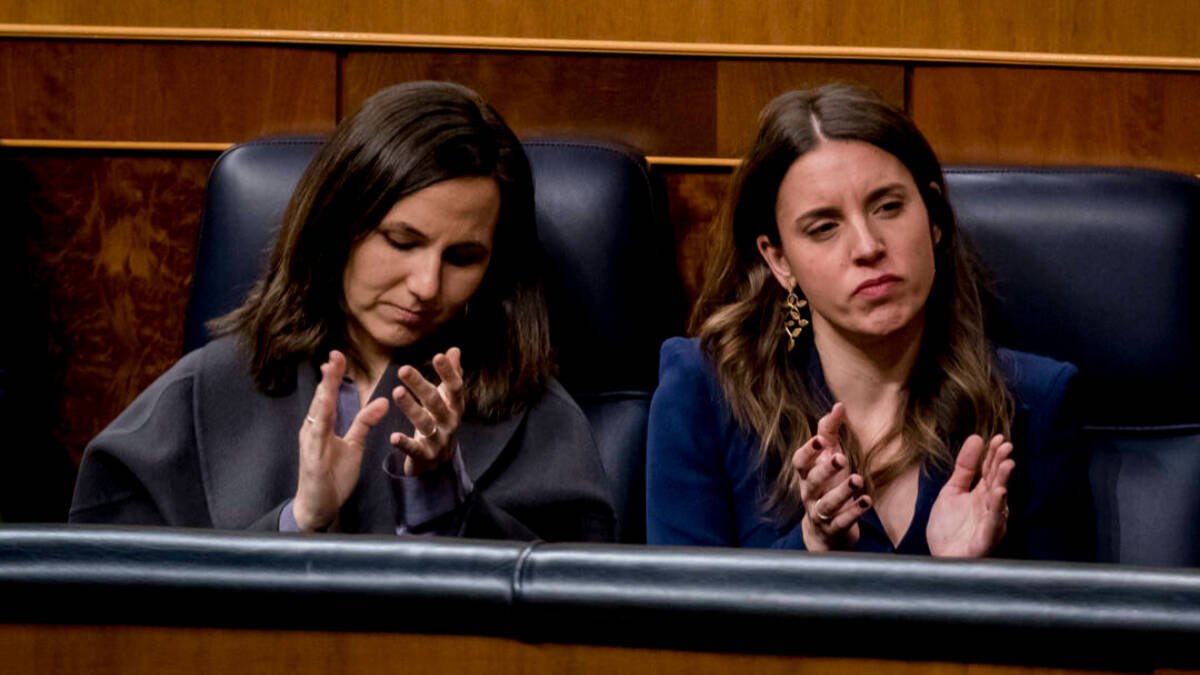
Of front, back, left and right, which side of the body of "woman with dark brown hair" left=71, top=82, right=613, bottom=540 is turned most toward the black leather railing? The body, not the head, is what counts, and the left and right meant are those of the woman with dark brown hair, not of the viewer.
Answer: front

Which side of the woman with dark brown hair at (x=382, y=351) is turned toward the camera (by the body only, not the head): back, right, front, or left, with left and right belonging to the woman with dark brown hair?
front

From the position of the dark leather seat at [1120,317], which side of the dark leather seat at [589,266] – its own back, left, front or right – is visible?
left

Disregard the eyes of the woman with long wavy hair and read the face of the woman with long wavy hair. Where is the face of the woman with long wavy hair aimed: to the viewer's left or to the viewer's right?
to the viewer's right

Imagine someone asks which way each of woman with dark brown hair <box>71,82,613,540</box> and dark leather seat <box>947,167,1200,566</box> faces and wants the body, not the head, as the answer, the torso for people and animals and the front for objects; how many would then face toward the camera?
2

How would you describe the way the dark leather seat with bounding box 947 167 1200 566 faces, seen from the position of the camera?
facing the viewer

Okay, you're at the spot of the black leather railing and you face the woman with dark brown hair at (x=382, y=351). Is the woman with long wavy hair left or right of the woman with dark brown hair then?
right

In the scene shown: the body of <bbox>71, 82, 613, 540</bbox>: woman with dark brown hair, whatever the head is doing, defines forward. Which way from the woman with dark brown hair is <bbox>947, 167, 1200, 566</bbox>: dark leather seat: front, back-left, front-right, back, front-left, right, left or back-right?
left

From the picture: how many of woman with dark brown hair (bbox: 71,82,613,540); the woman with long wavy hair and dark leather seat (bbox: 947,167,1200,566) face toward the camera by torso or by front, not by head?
3
